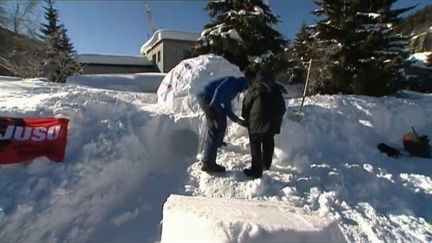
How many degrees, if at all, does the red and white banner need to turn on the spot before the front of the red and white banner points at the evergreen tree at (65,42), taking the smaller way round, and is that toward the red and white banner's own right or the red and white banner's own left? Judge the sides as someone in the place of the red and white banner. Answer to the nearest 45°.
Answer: approximately 180°

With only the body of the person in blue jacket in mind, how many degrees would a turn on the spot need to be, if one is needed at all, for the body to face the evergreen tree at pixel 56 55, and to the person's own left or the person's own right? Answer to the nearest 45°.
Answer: approximately 135° to the person's own left

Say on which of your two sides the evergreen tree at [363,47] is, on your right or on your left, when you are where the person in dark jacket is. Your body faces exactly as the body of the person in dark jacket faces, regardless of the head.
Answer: on your right

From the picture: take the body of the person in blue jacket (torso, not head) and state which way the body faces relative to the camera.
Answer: to the viewer's right

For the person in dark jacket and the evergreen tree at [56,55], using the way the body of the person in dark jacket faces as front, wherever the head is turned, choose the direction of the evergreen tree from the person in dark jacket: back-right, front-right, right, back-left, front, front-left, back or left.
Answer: front

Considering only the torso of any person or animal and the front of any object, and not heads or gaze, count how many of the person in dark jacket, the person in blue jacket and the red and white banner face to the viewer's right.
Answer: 1

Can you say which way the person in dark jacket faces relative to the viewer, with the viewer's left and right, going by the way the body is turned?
facing away from the viewer and to the left of the viewer

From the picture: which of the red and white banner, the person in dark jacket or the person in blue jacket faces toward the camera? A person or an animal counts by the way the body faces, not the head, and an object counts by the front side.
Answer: the red and white banner

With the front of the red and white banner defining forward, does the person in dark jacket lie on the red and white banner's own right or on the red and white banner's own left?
on the red and white banner's own left

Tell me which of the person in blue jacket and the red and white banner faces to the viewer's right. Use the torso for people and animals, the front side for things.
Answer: the person in blue jacket

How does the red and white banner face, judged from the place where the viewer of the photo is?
facing the viewer

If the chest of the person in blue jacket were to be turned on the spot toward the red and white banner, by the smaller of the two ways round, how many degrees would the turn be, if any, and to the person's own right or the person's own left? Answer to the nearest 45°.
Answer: approximately 180°
